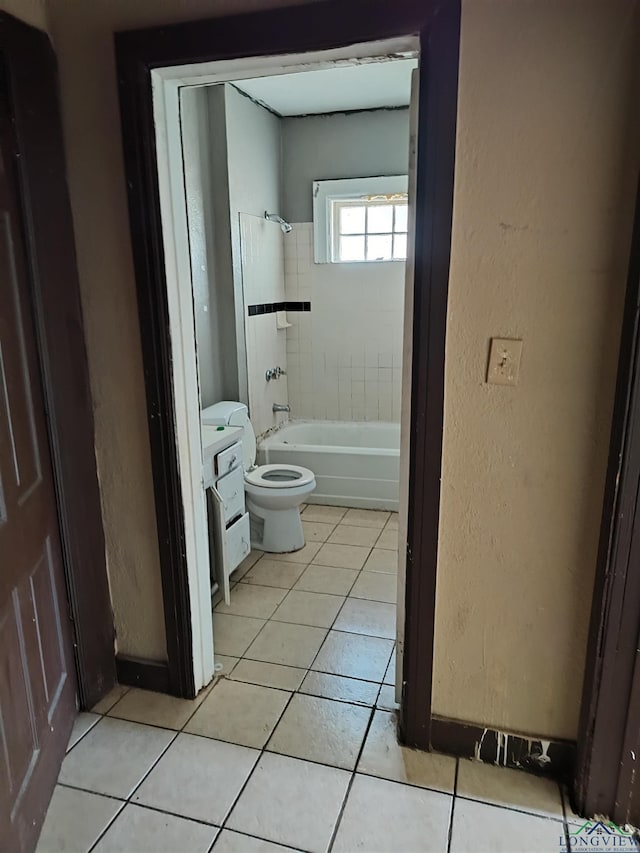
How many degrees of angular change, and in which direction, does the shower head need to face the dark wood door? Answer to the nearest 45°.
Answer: approximately 90° to its right

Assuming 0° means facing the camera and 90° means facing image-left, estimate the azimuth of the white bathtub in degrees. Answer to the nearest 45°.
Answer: approximately 0°

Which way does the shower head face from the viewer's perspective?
to the viewer's right

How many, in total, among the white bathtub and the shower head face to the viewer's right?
1

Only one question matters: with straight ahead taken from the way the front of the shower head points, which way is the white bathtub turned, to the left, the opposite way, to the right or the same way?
to the right

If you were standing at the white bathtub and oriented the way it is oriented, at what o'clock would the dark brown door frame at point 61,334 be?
The dark brown door frame is roughly at 1 o'clock from the white bathtub.

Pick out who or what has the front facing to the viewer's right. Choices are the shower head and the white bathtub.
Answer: the shower head

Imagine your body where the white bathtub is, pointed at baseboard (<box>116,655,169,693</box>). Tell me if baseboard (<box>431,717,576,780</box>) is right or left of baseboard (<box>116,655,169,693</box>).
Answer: left

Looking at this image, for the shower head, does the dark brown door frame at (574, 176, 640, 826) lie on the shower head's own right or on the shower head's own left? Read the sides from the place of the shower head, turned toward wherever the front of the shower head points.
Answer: on the shower head's own right
